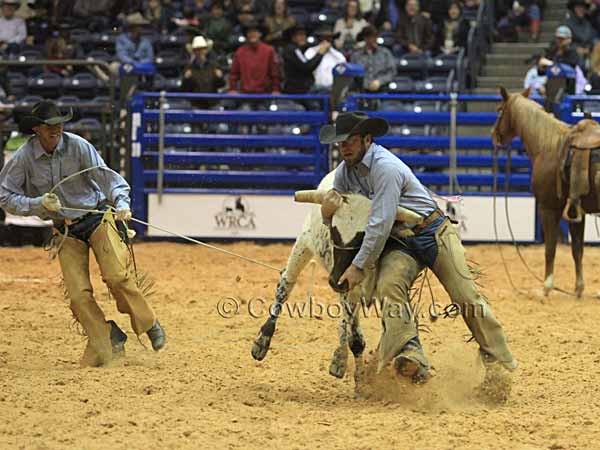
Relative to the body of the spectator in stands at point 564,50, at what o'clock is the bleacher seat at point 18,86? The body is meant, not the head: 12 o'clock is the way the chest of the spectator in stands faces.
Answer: The bleacher seat is roughly at 3 o'clock from the spectator in stands.

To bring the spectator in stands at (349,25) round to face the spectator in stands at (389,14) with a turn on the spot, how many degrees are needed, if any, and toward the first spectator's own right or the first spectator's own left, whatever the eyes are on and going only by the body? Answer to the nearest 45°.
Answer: approximately 135° to the first spectator's own left

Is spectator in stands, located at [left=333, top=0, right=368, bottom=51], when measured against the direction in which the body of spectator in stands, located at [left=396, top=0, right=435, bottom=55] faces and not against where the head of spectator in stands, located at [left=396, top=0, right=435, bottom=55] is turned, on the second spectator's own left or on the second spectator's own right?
on the second spectator's own right

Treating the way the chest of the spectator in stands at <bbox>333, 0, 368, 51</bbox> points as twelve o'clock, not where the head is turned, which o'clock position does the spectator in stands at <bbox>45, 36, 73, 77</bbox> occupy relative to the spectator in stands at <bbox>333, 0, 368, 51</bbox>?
the spectator in stands at <bbox>45, 36, 73, 77</bbox> is roughly at 3 o'clock from the spectator in stands at <bbox>333, 0, 368, 51</bbox>.

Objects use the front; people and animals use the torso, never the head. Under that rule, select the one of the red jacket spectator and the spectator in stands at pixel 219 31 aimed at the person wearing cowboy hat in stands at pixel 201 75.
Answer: the spectator in stands

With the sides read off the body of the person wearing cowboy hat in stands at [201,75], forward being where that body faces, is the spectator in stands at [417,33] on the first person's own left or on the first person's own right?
on the first person's own left

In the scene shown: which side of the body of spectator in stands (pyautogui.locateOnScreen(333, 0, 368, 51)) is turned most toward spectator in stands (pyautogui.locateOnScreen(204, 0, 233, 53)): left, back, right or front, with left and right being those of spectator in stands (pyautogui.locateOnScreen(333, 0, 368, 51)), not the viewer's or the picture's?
right

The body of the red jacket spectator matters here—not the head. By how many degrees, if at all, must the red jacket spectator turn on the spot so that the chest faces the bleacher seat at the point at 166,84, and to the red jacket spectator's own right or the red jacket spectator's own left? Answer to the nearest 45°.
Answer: approximately 135° to the red jacket spectator's own right

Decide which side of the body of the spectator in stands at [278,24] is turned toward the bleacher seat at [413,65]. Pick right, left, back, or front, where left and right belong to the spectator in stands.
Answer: left

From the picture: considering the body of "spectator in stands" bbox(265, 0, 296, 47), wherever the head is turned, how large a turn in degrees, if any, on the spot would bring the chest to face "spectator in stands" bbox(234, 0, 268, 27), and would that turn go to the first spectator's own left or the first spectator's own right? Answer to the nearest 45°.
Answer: approximately 135° to the first spectator's own right
